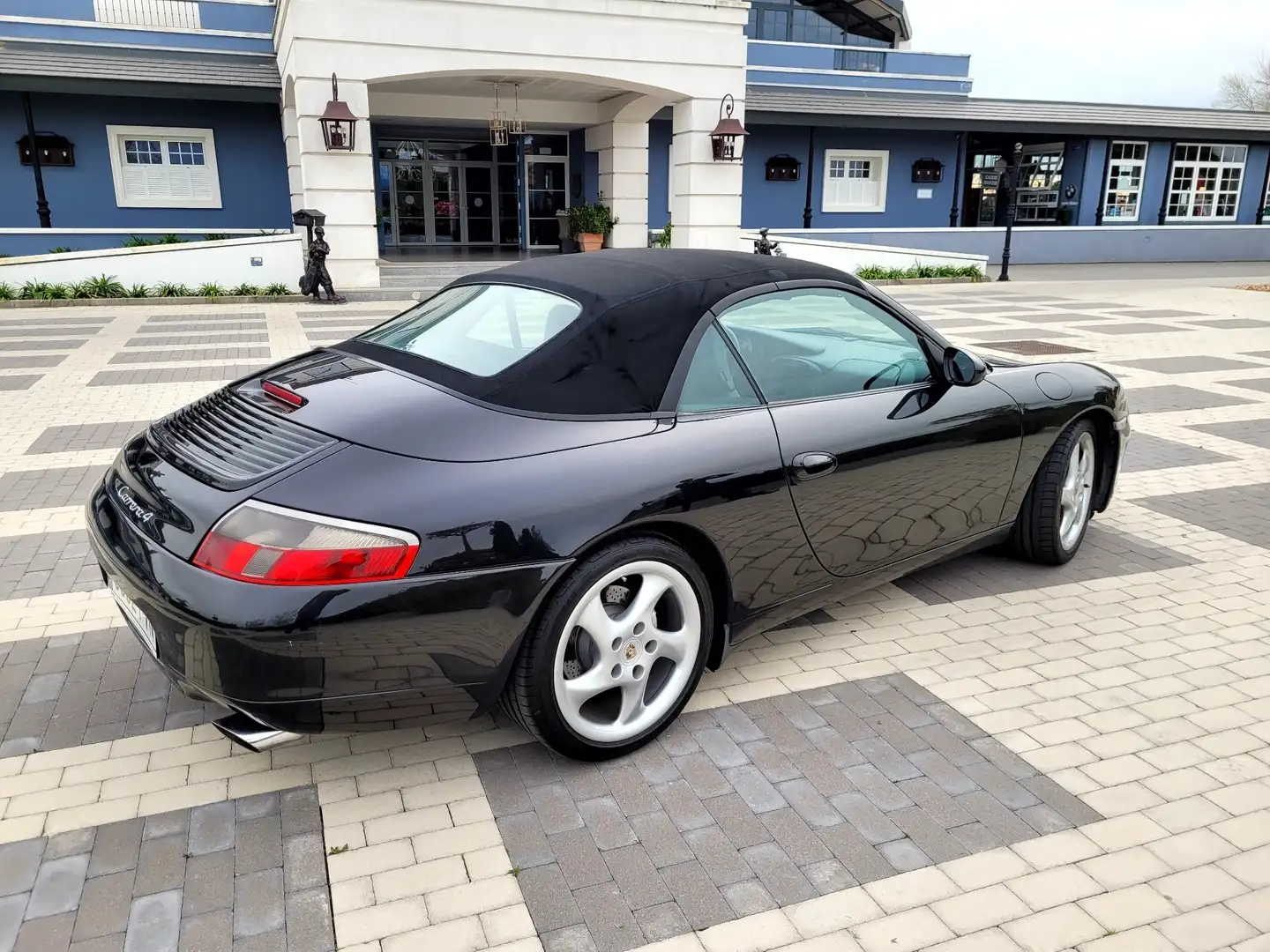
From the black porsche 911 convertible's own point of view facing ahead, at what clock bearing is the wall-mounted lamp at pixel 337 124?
The wall-mounted lamp is roughly at 10 o'clock from the black porsche 911 convertible.

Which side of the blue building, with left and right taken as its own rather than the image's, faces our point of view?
front

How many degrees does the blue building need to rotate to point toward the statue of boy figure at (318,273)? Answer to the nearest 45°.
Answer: approximately 45° to its right

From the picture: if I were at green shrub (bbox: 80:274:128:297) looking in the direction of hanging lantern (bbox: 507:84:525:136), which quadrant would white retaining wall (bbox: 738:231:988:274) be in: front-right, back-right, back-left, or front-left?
front-right

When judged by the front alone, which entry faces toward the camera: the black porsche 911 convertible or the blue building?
the blue building

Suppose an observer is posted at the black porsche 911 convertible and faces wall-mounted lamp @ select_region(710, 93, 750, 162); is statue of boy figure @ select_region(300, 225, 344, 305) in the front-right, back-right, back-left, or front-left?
front-left

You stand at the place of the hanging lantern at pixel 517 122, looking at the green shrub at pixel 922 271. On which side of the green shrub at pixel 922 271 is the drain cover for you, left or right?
right

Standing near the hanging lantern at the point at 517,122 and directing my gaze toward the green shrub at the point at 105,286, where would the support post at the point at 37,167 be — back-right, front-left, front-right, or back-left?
front-right

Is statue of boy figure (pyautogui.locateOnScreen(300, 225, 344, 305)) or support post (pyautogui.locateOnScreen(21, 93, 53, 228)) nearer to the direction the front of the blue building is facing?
the statue of boy figure

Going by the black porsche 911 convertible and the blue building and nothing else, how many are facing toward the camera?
1

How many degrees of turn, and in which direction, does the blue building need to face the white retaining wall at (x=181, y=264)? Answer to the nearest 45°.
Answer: approximately 45° to its right

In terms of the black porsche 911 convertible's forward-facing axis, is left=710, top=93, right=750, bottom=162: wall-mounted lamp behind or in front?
in front

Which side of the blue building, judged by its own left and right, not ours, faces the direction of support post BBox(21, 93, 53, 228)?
right

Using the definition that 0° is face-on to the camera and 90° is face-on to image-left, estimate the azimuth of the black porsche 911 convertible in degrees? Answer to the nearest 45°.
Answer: approximately 225°

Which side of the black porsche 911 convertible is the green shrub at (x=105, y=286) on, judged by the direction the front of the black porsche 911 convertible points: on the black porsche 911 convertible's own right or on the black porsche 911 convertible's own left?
on the black porsche 911 convertible's own left

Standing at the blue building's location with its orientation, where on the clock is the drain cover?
The drain cover is roughly at 11 o'clock from the blue building.
